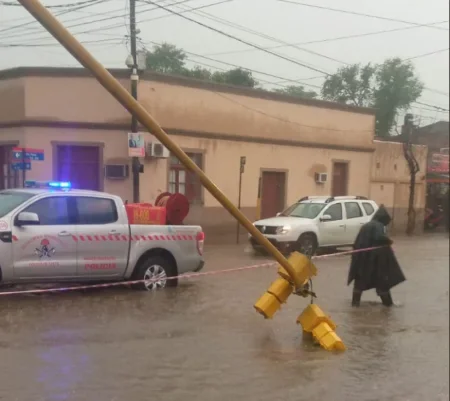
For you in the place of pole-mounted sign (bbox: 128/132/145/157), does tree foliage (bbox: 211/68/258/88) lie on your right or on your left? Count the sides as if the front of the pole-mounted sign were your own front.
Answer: on your left

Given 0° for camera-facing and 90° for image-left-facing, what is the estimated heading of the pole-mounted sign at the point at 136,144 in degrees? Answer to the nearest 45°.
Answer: approximately 0°
